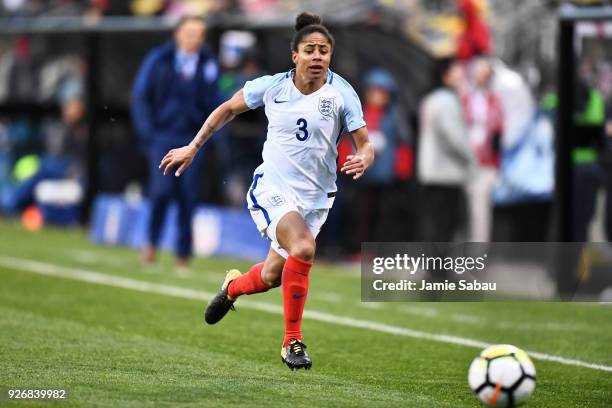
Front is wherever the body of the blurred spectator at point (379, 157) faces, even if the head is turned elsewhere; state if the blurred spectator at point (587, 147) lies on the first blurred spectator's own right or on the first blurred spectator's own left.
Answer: on the first blurred spectator's own left

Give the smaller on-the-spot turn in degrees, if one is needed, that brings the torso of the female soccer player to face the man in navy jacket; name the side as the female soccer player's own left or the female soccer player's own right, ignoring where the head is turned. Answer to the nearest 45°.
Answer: approximately 180°

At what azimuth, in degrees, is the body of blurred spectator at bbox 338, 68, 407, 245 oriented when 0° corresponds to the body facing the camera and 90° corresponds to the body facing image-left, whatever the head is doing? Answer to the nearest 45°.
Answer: approximately 45°

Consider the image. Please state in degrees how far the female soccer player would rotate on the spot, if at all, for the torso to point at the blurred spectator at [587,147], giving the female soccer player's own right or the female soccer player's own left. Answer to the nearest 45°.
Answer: approximately 135° to the female soccer player's own left

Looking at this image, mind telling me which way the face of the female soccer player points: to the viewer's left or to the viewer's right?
to the viewer's right

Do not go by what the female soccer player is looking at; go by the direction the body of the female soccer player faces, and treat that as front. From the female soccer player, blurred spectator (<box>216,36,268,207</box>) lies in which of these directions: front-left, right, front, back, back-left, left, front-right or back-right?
back

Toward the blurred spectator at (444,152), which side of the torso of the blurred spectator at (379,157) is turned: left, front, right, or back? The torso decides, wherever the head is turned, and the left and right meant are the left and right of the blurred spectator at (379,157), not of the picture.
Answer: left
